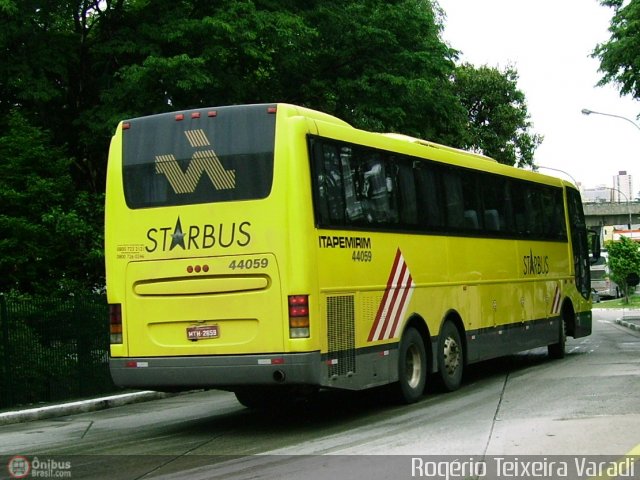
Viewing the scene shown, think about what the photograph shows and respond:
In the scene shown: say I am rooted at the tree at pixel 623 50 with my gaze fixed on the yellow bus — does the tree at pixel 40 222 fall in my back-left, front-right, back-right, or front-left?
front-right

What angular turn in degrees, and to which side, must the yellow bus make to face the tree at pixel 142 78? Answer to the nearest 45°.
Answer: approximately 45° to its left

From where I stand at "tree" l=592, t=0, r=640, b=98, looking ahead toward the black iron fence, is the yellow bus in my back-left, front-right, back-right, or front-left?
front-left

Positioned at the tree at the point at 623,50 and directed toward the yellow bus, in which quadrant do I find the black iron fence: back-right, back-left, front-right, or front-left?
front-right

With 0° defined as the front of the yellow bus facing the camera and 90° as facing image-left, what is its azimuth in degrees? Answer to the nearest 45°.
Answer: approximately 225°

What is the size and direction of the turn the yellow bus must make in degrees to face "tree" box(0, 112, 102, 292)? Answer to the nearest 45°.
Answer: approximately 90° to its left

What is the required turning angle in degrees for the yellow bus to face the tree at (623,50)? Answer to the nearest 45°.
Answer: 0° — it already faces it

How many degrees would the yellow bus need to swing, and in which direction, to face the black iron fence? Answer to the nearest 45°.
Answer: approximately 180°

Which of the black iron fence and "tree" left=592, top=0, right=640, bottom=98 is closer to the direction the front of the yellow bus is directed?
the tree
